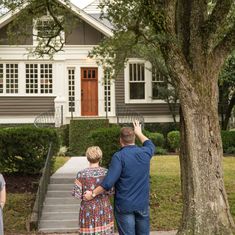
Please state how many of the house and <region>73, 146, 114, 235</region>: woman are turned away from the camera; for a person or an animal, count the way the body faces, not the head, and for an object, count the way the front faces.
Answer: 1

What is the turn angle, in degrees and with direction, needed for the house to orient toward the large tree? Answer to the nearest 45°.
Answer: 0° — it already faces it

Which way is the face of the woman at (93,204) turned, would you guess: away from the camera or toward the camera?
away from the camera

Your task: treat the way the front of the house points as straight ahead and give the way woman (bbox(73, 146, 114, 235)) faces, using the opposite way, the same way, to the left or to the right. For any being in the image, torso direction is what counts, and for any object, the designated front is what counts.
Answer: the opposite way

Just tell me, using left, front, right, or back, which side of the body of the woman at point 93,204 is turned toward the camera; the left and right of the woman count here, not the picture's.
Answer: back

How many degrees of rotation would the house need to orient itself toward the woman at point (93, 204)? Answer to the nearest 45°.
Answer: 0° — it already faces them

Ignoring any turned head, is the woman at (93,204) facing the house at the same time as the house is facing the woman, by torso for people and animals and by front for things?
yes

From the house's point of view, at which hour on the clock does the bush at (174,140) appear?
The bush is roughly at 10 o'clock from the house.

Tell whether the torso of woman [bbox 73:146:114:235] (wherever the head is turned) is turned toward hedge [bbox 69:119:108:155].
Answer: yes
